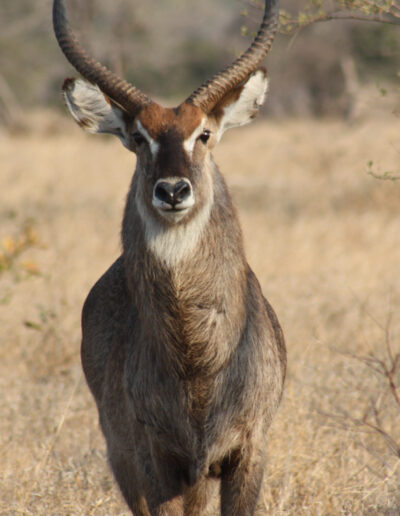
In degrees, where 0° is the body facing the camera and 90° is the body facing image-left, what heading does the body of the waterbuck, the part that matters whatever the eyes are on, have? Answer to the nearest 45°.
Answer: approximately 0°
